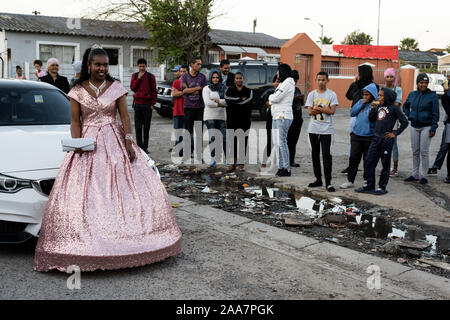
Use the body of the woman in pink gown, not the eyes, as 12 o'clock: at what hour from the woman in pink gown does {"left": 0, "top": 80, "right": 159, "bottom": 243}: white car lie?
The white car is roughly at 4 o'clock from the woman in pink gown.

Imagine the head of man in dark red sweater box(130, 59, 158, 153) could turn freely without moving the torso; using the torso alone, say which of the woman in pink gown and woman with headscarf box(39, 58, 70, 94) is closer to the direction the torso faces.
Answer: the woman in pink gown

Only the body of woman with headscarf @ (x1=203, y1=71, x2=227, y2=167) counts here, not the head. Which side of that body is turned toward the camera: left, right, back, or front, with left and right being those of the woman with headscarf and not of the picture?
front

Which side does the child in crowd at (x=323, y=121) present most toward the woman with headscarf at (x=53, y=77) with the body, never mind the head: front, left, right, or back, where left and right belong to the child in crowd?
right

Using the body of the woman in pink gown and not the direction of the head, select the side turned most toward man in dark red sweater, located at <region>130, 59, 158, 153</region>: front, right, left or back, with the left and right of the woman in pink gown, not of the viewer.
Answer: back

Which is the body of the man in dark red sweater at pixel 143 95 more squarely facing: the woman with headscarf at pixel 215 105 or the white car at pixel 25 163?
the white car

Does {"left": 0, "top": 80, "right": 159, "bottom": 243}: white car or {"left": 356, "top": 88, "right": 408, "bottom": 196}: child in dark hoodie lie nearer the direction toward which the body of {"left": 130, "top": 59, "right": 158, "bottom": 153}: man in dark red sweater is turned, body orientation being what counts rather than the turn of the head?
the white car

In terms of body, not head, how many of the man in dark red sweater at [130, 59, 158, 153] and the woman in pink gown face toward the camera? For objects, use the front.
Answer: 2

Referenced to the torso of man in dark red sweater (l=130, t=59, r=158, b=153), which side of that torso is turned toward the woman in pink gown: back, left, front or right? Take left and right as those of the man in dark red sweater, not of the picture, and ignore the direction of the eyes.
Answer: front

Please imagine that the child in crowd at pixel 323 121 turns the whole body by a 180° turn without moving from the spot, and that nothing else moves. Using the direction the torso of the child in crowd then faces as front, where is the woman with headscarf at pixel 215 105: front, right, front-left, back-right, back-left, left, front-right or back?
front-left

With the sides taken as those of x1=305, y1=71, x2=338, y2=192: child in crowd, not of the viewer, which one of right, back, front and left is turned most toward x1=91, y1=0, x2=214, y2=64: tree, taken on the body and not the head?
back

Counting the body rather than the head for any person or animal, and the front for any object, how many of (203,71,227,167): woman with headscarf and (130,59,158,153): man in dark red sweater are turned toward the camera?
2

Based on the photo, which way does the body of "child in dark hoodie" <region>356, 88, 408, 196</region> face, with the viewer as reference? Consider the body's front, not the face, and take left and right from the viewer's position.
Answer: facing the viewer and to the left of the viewer

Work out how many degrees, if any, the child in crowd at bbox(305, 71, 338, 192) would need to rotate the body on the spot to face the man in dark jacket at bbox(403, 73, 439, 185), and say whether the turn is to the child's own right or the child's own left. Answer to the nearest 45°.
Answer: approximately 135° to the child's own left

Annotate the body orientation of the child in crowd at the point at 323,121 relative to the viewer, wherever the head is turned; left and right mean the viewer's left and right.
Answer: facing the viewer

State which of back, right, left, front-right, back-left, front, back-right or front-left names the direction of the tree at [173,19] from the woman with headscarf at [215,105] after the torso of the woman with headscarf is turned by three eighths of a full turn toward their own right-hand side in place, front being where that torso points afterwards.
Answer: front-right
